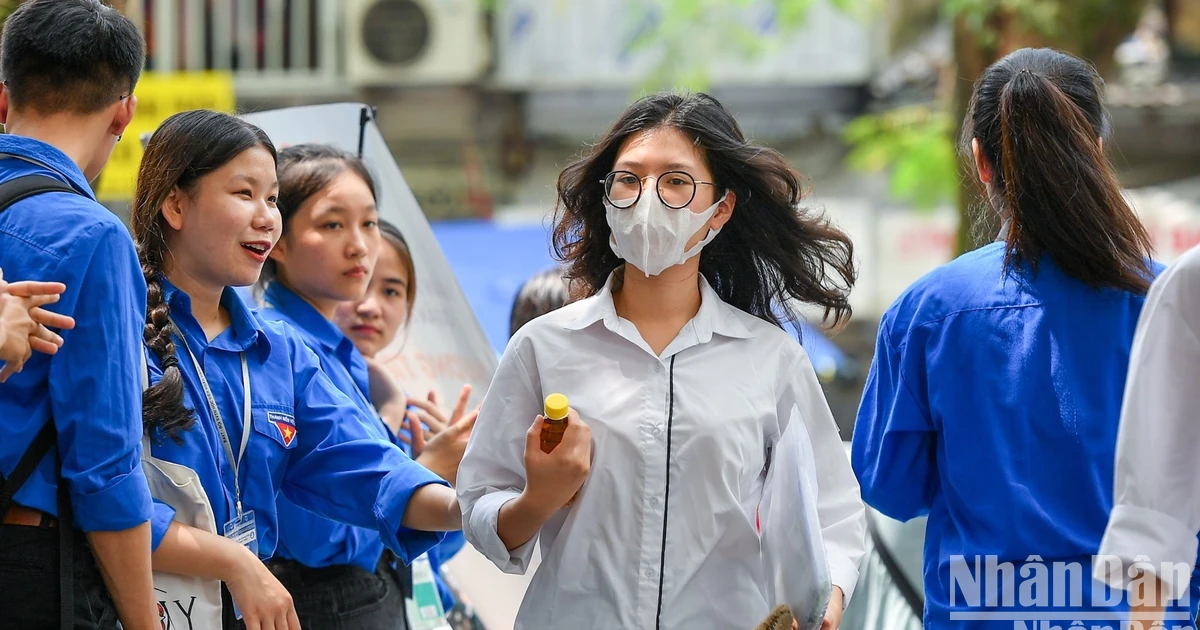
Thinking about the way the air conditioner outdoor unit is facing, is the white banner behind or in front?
in front

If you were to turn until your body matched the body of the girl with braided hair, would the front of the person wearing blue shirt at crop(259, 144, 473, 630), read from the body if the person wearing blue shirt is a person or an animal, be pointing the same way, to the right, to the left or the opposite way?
the same way

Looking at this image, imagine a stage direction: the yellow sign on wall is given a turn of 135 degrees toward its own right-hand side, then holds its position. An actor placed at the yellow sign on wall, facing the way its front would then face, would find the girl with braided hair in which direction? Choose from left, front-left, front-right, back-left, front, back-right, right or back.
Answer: back-left

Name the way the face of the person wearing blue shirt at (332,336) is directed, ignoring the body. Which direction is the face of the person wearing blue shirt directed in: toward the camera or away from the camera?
toward the camera

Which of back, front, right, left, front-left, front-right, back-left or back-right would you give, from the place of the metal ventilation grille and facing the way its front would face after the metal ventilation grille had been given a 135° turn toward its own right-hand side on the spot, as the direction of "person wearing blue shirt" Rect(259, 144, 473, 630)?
back-left

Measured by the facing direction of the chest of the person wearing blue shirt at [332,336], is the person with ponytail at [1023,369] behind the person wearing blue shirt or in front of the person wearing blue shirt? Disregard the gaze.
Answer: in front

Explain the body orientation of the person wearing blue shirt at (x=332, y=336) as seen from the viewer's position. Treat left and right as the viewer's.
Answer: facing the viewer and to the right of the viewer

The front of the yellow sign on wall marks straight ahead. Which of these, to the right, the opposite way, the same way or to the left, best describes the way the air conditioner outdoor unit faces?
the same way

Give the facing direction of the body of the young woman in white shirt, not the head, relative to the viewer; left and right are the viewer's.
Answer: facing the viewer

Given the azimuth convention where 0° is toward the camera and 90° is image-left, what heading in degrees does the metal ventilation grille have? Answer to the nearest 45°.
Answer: approximately 0°

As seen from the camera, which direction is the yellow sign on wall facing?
toward the camera

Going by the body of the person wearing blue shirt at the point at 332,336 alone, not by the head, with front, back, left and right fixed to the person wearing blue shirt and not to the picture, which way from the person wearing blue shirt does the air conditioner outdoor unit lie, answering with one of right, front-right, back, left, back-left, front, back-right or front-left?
back-left

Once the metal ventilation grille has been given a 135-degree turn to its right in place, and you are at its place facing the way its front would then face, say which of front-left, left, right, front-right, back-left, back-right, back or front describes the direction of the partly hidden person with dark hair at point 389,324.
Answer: back-left

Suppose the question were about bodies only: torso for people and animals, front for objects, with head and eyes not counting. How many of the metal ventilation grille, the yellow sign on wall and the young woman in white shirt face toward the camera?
3

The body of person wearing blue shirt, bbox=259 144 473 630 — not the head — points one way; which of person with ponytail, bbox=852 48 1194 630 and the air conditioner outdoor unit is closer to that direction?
the person with ponytail

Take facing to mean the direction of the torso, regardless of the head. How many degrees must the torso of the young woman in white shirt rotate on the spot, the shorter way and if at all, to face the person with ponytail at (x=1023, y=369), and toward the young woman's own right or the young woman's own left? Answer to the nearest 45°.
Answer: approximately 90° to the young woman's own left

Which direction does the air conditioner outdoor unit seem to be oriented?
toward the camera
